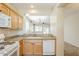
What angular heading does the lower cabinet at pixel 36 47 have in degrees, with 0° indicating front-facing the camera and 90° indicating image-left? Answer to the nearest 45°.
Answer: approximately 0°

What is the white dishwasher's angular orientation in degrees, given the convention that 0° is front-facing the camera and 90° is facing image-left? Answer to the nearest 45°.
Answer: approximately 0°
